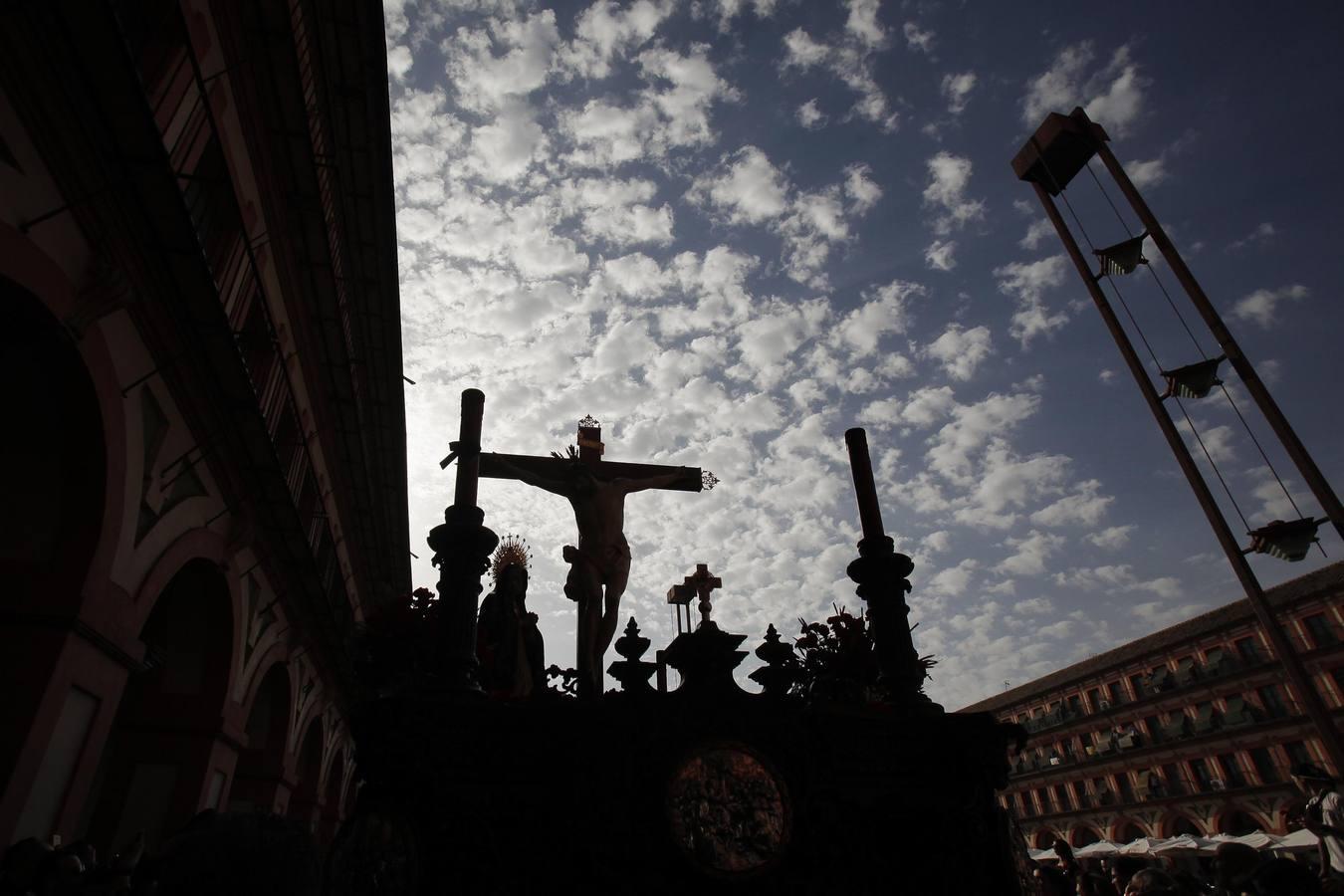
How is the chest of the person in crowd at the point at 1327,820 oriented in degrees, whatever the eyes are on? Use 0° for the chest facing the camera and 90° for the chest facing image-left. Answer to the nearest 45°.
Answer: approximately 90°

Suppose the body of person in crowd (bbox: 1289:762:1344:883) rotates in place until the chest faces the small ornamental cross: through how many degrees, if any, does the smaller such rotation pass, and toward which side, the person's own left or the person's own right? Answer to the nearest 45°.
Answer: approximately 45° to the person's own left

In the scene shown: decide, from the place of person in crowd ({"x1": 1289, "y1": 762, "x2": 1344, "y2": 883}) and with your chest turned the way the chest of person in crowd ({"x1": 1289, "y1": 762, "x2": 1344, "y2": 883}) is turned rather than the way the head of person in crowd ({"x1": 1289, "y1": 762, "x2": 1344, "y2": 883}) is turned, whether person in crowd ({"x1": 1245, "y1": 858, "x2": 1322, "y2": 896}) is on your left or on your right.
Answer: on your left

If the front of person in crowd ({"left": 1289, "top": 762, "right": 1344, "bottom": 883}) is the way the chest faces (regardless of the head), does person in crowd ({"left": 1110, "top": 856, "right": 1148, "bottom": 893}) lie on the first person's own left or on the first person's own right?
on the first person's own left

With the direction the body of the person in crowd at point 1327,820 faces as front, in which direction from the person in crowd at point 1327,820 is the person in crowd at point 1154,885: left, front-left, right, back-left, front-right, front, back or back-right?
front

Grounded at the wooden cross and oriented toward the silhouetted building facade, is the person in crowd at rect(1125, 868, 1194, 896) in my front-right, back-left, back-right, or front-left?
back-left

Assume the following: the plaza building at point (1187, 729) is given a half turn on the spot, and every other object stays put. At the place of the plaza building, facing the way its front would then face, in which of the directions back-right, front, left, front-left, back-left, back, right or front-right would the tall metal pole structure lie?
back-right

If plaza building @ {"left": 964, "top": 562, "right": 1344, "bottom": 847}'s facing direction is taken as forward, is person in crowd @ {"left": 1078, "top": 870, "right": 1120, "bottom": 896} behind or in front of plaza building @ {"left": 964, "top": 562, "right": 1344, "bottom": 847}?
in front

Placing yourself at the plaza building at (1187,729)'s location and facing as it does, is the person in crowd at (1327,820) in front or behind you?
in front

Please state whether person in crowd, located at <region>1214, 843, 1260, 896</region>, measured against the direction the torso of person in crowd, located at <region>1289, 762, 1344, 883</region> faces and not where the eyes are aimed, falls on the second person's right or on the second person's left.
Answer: on the second person's left

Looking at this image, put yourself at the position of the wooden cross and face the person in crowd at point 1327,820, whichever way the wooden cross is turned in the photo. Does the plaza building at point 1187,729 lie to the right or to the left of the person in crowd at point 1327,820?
left

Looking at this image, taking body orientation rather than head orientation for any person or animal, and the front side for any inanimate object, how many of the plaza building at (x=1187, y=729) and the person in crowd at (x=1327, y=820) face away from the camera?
0
